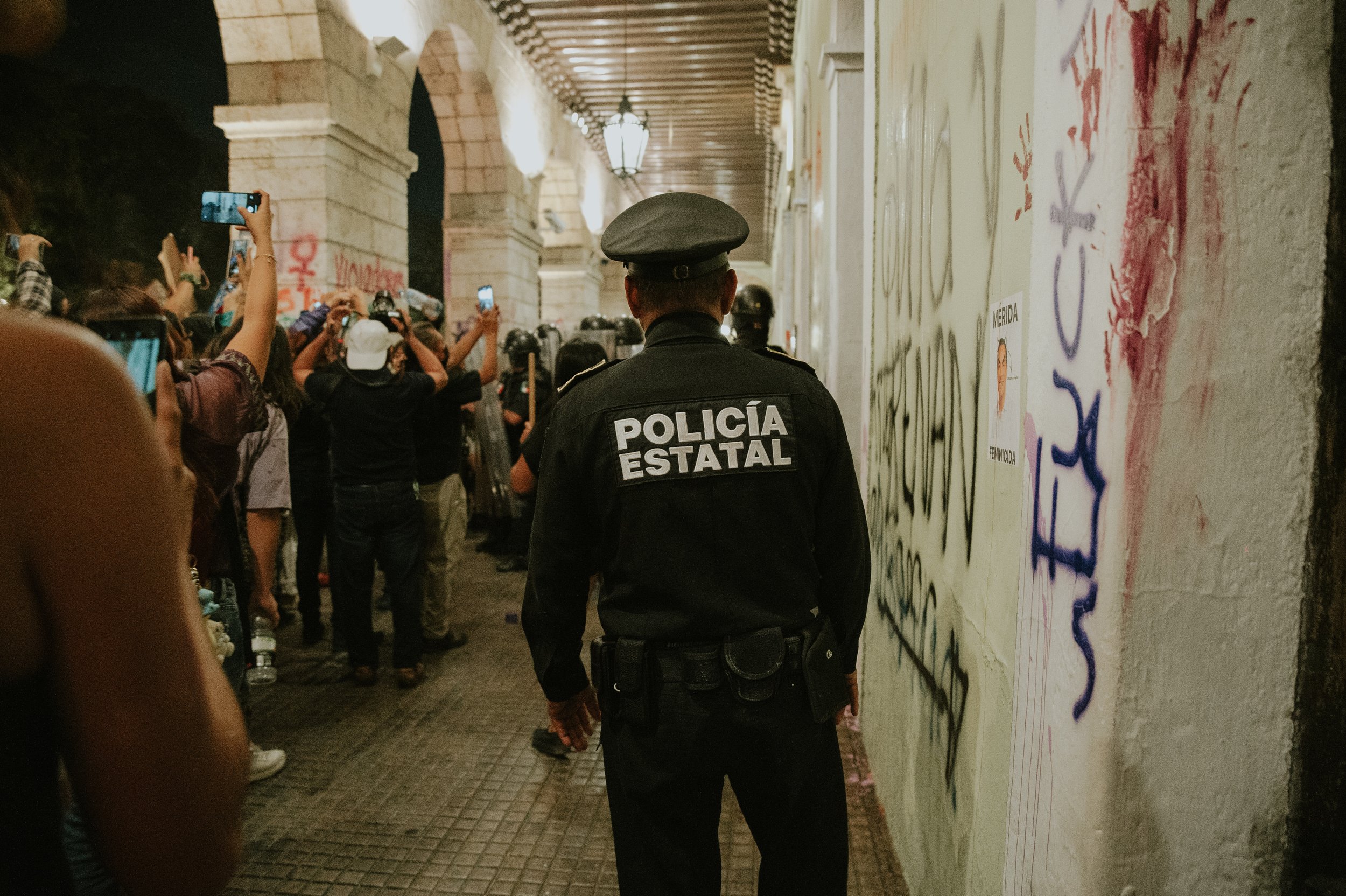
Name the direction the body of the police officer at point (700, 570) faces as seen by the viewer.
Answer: away from the camera

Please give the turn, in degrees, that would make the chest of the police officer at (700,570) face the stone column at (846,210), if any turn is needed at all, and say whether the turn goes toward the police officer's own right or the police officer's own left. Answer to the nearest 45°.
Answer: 0° — they already face it

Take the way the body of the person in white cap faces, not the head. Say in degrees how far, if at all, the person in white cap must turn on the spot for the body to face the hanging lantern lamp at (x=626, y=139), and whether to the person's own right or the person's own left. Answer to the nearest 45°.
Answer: approximately 45° to the person's own right

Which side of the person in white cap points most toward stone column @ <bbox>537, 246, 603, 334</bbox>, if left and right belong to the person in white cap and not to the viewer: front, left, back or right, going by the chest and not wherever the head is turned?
front

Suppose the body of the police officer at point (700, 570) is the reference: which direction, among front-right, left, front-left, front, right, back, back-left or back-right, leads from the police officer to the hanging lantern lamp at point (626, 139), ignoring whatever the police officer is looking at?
front

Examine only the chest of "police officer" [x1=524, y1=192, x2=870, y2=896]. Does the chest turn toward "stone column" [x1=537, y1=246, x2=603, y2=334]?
yes

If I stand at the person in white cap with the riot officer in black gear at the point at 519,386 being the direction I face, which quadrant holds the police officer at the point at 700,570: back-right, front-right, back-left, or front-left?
back-right

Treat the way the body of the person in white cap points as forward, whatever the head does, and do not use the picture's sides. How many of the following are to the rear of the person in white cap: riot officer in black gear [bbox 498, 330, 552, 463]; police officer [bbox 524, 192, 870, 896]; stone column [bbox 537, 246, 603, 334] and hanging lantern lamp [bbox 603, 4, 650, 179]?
1

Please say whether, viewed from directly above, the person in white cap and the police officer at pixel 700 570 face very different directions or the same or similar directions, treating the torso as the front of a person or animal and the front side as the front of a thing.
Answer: same or similar directions

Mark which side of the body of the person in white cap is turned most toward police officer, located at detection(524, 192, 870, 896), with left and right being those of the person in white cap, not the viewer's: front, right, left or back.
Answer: back

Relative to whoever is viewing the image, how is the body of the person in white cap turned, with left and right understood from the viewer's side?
facing away from the viewer

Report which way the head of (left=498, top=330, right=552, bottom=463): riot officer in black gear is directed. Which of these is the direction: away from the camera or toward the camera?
toward the camera

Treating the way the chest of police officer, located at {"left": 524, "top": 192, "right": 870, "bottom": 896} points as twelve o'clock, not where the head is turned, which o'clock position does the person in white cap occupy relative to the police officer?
The person in white cap is roughly at 11 o'clock from the police officer.

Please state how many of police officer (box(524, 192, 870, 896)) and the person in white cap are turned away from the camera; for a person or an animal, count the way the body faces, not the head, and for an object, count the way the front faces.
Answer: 2
